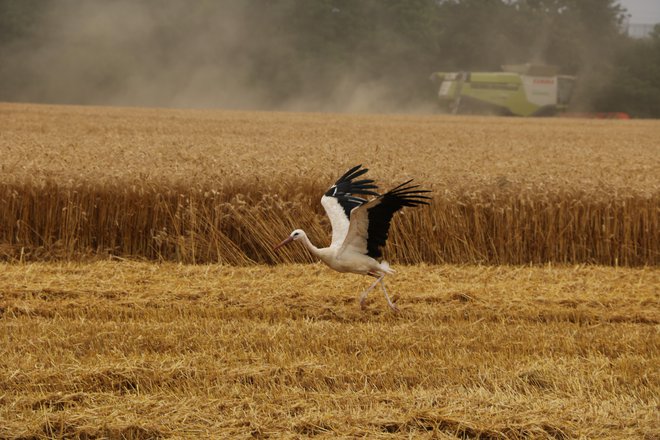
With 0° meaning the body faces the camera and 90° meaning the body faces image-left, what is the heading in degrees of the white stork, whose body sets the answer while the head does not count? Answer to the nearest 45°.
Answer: approximately 90°
